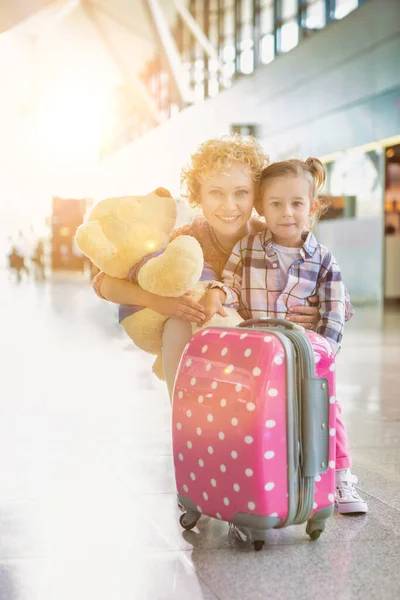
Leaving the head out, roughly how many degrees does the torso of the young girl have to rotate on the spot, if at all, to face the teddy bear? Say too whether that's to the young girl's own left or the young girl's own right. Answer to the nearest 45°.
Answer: approximately 90° to the young girl's own right

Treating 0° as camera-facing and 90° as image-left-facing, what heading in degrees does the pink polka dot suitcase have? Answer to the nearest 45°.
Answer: approximately 45°

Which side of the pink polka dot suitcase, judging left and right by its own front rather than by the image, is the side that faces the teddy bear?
right

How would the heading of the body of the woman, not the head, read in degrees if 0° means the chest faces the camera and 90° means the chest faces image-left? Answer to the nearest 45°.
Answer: approximately 0°
